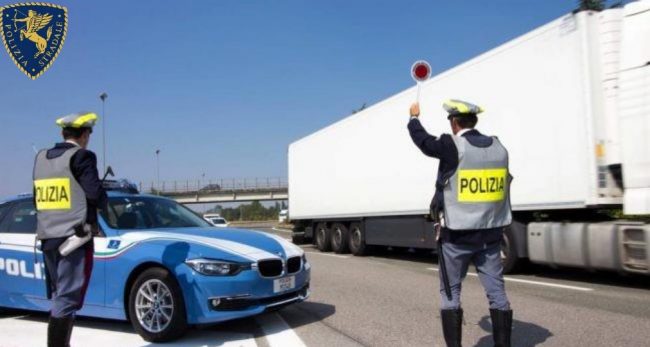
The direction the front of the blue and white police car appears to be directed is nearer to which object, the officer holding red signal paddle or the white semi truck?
the officer holding red signal paddle

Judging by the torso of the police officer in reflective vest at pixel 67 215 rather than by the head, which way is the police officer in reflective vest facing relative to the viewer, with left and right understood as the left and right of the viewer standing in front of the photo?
facing away from the viewer and to the right of the viewer

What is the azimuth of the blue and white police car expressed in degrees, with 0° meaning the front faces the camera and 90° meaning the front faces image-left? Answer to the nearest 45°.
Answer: approximately 315°

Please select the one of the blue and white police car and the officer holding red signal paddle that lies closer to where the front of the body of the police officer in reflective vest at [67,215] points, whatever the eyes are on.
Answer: the blue and white police car

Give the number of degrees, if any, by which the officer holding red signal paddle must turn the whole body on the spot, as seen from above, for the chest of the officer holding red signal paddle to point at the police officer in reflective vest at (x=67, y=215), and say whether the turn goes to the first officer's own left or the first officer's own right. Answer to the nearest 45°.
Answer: approximately 45° to the first officer's own left

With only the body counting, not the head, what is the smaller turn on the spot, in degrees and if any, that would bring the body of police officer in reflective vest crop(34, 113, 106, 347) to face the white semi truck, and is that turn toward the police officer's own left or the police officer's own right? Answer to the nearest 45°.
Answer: approximately 45° to the police officer's own right

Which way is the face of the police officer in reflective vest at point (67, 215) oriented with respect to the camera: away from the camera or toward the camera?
away from the camera

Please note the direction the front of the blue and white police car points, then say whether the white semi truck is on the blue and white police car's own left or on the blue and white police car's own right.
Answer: on the blue and white police car's own left

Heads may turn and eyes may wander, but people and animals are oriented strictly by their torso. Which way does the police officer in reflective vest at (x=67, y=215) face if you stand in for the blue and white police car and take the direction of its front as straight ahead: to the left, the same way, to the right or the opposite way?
to the left

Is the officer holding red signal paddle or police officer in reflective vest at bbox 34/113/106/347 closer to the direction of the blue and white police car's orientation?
the officer holding red signal paddle

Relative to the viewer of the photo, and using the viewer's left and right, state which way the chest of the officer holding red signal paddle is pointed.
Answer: facing away from the viewer and to the left of the viewer

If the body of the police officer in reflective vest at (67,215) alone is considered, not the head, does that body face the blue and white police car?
yes

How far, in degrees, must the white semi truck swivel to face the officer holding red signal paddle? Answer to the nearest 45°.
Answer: approximately 45° to its right

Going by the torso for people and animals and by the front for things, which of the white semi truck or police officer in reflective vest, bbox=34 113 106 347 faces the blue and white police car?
the police officer in reflective vest
